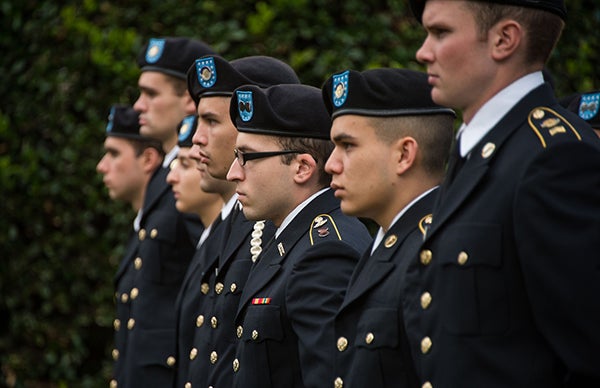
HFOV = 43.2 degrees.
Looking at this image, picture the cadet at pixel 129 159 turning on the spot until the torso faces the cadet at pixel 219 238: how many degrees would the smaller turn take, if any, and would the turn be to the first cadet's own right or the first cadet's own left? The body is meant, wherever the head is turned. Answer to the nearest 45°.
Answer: approximately 90° to the first cadet's own left

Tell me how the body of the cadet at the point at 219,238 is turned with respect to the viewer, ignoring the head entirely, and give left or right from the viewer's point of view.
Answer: facing the viewer and to the left of the viewer

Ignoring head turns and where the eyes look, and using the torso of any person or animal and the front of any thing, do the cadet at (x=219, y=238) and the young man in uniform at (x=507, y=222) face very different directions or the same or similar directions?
same or similar directions

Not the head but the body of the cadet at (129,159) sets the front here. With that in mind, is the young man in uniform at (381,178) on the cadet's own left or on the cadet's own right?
on the cadet's own left

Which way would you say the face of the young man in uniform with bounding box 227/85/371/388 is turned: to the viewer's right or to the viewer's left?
to the viewer's left

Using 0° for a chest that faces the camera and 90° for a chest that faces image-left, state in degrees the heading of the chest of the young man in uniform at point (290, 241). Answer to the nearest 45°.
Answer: approximately 90°

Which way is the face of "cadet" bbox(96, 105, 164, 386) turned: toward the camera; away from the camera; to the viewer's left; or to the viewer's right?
to the viewer's left

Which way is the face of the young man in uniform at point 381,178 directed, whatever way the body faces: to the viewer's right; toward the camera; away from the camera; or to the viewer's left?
to the viewer's left

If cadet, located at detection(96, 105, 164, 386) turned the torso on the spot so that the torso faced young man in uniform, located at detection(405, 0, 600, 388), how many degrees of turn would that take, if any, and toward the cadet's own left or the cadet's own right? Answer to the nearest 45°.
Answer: approximately 90° to the cadet's own left

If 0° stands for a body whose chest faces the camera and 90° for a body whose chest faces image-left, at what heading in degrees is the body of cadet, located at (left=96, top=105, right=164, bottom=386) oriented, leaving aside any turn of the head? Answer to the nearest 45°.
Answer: approximately 90°

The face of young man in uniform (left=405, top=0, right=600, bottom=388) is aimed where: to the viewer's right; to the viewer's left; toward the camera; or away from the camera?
to the viewer's left
